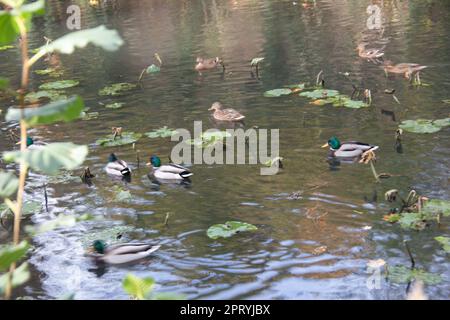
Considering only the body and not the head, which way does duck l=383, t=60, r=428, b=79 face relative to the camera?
to the viewer's left

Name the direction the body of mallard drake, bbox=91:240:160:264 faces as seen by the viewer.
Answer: to the viewer's left

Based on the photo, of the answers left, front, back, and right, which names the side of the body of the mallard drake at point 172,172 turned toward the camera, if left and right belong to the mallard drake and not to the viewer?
left

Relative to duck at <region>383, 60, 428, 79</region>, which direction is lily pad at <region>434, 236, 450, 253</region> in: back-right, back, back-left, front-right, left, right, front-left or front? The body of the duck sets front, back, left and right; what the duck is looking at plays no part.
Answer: left

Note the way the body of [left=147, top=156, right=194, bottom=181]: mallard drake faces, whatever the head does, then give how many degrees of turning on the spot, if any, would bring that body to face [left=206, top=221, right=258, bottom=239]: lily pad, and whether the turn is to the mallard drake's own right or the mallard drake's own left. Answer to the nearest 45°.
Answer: approximately 90° to the mallard drake's own left

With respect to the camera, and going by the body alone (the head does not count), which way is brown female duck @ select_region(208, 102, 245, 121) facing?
to the viewer's left

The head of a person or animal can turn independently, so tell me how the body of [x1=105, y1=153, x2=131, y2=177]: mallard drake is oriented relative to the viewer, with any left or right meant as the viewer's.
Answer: facing away from the viewer and to the left of the viewer

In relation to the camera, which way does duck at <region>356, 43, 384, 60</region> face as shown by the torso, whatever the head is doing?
to the viewer's left

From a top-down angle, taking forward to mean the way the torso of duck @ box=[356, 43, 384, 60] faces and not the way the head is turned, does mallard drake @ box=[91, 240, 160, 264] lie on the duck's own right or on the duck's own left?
on the duck's own left

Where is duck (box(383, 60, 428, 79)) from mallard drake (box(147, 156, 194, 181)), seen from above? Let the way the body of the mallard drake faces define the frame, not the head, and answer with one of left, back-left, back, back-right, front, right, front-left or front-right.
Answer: back-right

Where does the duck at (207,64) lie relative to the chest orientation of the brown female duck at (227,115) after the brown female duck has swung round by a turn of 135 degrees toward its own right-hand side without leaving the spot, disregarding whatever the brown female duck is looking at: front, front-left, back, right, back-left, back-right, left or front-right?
front-left

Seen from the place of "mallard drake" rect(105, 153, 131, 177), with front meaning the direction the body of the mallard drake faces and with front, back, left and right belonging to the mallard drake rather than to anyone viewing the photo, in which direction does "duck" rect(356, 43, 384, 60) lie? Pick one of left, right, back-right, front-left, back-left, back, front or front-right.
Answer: right

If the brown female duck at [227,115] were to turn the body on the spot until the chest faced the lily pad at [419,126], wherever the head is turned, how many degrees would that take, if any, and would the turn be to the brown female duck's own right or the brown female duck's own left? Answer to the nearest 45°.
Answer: approximately 135° to the brown female duck's own left

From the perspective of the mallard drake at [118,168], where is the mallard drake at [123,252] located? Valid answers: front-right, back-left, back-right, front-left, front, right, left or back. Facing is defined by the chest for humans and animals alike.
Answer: back-left

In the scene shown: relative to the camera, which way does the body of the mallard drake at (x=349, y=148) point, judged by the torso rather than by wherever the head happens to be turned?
to the viewer's left
